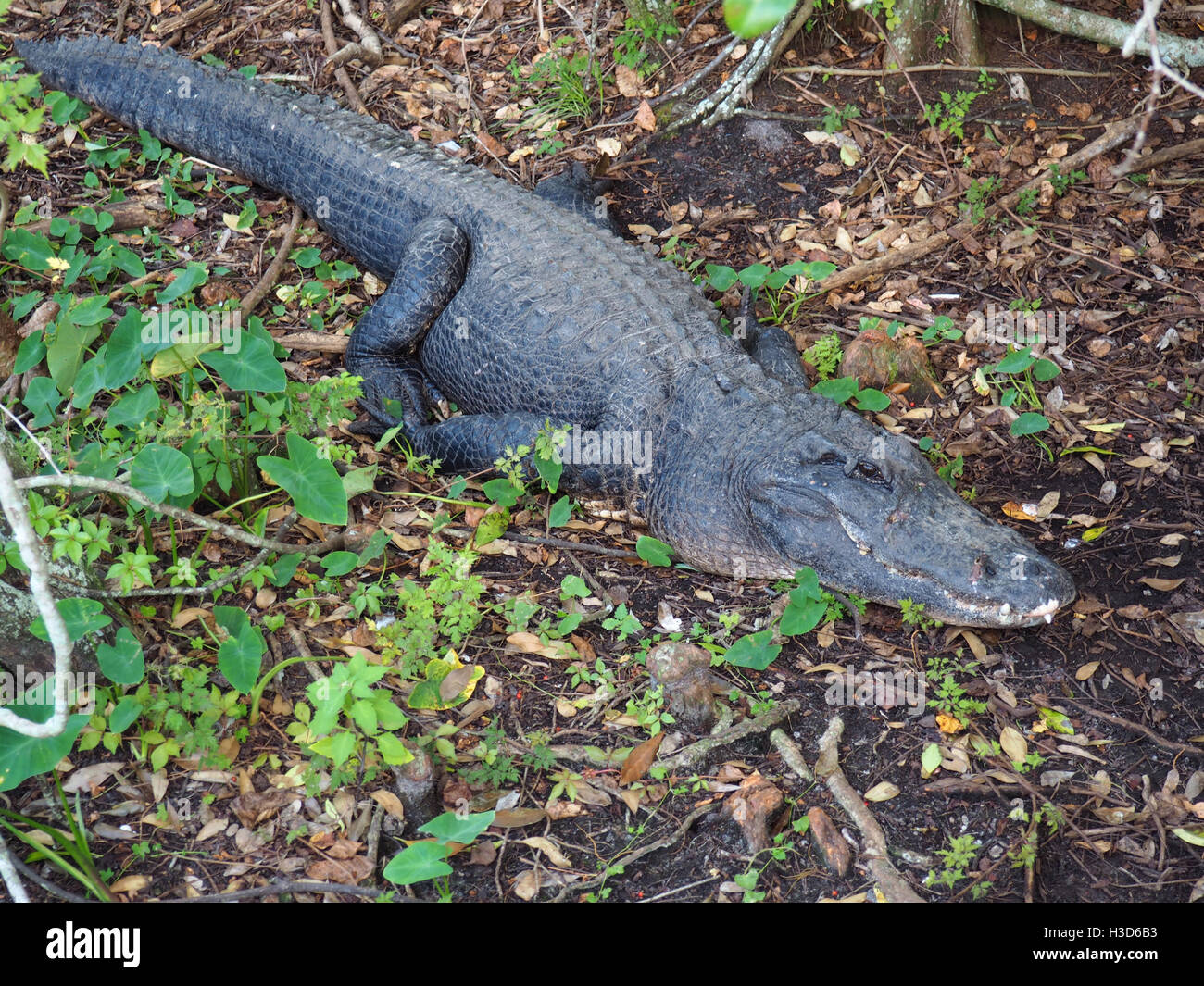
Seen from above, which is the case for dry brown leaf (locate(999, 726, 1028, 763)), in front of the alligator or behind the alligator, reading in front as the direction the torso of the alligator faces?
in front

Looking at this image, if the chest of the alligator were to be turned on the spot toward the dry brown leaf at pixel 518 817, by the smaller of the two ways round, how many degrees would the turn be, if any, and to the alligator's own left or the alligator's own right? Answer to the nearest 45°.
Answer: approximately 45° to the alligator's own right

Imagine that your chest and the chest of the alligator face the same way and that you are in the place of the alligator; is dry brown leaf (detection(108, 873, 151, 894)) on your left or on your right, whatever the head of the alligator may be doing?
on your right

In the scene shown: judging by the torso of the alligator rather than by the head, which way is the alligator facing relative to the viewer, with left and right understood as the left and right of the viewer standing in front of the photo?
facing the viewer and to the right of the viewer

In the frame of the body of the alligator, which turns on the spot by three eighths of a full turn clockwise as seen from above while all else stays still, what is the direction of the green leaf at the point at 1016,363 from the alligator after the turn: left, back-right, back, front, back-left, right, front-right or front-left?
back

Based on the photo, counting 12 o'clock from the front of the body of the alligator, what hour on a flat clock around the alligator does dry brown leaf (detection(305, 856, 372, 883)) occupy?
The dry brown leaf is roughly at 2 o'clock from the alligator.

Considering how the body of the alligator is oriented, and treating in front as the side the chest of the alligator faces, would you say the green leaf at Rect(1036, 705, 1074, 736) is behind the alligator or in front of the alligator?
in front

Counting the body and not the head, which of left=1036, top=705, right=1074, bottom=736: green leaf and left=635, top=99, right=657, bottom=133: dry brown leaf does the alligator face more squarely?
the green leaf

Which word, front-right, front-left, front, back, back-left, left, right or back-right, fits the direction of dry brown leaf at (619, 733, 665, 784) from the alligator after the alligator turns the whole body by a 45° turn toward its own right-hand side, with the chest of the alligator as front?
front

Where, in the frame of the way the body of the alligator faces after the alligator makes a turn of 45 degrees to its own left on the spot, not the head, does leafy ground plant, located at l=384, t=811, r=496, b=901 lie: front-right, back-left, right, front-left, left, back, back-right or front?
right

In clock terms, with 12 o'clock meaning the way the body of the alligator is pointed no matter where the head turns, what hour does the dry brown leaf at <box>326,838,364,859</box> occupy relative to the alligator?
The dry brown leaf is roughly at 2 o'clock from the alligator.
